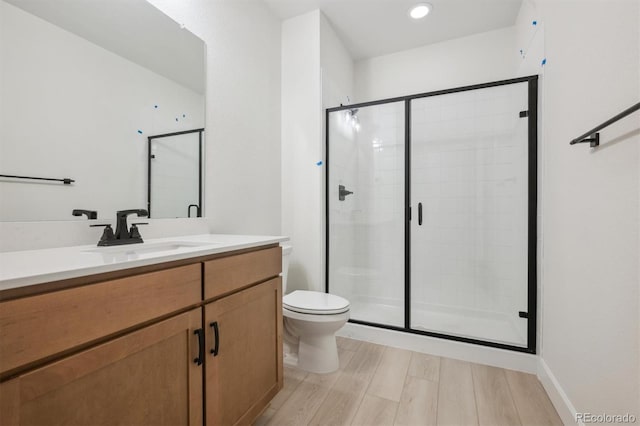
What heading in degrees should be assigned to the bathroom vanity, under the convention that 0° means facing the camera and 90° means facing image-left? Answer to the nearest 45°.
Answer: approximately 315°

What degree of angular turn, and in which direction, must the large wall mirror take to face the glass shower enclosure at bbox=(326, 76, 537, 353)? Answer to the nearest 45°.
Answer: approximately 45° to its left

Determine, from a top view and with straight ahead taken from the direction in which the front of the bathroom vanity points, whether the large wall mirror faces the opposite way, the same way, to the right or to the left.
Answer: the same way

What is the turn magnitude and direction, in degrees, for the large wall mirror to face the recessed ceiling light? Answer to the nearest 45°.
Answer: approximately 45° to its left

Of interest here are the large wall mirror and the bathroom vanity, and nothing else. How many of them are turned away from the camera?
0

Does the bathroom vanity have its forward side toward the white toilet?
no

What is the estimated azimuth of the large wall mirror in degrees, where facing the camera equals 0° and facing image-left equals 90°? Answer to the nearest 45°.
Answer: approximately 315°
